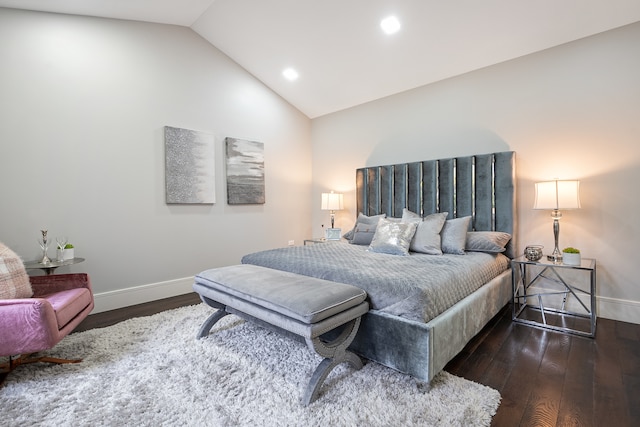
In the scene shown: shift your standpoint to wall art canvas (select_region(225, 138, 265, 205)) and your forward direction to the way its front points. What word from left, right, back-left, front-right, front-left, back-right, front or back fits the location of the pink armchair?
right

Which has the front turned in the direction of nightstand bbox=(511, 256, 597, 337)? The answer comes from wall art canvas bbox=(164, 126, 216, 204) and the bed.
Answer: the wall art canvas

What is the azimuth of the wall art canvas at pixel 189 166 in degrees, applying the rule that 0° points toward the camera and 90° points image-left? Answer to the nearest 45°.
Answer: approximately 315°

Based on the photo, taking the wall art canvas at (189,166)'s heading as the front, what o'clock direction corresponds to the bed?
The bed is roughly at 12 o'clock from the wall art canvas.

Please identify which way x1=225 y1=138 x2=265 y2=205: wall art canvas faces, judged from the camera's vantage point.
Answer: facing the viewer and to the right of the viewer

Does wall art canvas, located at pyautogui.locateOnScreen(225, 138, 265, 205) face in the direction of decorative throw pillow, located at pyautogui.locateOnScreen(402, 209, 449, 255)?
yes

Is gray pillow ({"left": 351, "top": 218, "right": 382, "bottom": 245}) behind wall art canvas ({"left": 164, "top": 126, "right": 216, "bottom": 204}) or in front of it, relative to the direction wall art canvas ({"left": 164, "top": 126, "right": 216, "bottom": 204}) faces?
in front

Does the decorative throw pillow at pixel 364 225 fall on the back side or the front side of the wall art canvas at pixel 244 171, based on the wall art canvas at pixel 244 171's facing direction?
on the front side

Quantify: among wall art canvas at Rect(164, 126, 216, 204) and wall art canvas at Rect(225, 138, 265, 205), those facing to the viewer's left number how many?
0

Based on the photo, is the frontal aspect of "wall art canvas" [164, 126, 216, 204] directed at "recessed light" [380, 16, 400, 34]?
yes

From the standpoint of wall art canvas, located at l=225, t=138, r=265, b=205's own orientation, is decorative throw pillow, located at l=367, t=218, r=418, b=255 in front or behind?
in front
